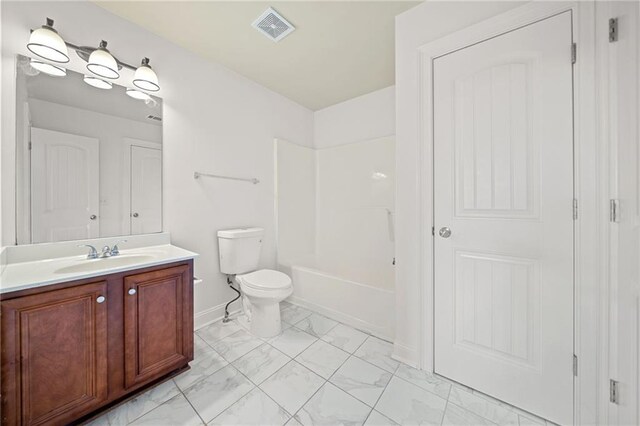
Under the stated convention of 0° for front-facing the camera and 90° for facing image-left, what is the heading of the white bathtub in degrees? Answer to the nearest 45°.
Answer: approximately 45°

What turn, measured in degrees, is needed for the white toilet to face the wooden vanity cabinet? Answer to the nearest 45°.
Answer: approximately 90° to its right

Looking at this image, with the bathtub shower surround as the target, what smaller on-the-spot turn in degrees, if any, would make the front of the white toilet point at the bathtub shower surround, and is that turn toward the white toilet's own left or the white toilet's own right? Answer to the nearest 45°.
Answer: approximately 90° to the white toilet's own left

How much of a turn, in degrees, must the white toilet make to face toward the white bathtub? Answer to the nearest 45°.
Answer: approximately 45° to its left

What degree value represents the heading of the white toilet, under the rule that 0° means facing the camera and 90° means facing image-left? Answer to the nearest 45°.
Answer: approximately 315°

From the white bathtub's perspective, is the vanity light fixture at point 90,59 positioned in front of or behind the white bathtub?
in front

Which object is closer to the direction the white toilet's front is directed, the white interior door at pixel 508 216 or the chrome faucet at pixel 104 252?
the white interior door

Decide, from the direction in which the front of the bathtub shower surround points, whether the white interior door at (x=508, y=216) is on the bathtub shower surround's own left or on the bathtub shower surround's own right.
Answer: on the bathtub shower surround's own left
